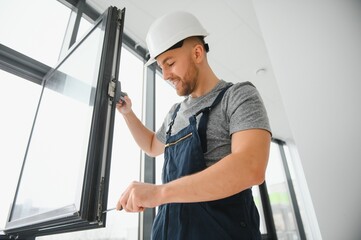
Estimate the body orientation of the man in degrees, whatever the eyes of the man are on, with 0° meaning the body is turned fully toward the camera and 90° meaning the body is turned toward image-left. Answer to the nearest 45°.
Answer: approximately 45°
